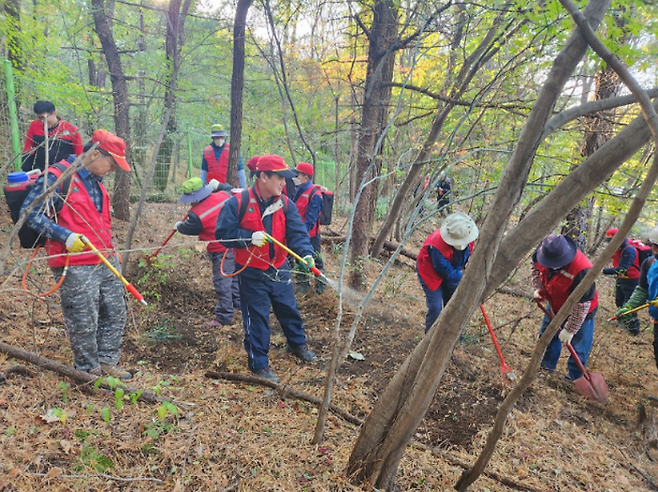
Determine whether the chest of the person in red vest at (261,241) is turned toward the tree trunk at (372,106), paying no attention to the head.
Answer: no

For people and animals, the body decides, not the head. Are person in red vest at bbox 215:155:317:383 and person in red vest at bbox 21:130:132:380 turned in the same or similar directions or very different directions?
same or similar directions

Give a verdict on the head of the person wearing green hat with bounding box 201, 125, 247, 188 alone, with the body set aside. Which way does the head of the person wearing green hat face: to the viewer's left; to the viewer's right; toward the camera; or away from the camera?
toward the camera

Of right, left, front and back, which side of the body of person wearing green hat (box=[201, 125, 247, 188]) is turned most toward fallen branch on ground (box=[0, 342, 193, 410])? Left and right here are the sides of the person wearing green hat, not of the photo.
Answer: front

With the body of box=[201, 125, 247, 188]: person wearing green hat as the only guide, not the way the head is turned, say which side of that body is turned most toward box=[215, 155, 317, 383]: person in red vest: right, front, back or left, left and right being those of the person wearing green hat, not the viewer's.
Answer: front

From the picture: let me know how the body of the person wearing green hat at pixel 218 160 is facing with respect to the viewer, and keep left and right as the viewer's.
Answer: facing the viewer

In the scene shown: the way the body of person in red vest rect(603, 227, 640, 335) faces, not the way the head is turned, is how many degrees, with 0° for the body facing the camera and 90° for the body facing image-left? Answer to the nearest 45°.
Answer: approximately 90°

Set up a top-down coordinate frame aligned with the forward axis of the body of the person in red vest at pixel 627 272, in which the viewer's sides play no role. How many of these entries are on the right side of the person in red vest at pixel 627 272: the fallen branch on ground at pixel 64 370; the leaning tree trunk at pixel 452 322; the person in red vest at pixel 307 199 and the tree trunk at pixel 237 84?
0
